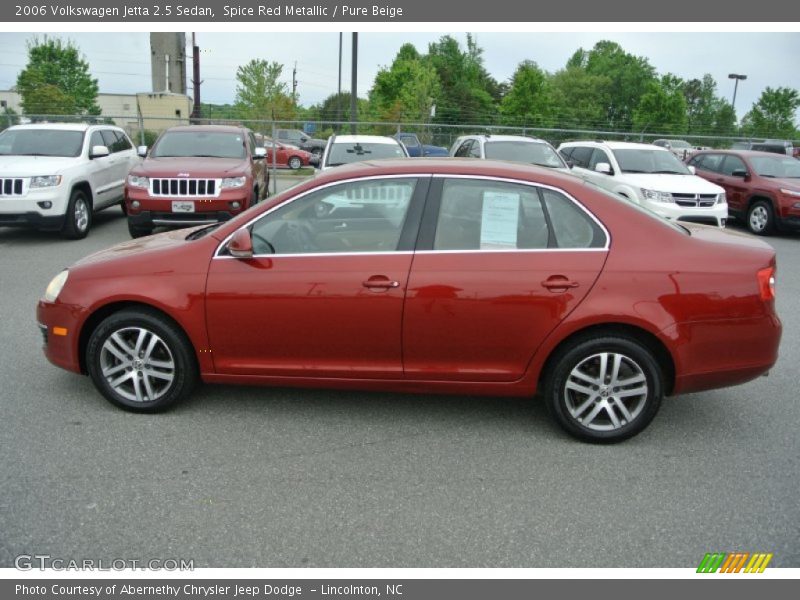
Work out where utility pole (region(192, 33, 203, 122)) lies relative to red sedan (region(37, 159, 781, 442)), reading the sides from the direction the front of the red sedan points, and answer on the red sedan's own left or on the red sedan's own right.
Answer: on the red sedan's own right

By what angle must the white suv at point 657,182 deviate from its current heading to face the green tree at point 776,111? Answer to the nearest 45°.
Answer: approximately 135° to its left

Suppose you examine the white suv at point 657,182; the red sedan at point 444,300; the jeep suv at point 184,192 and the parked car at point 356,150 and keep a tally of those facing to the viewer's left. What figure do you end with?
1

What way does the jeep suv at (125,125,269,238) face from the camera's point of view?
toward the camera

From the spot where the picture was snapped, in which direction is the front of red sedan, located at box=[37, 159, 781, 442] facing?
facing to the left of the viewer

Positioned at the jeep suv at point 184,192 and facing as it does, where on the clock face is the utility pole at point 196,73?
The utility pole is roughly at 6 o'clock from the jeep suv.

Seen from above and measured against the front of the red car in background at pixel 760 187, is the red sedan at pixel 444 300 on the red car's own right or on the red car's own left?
on the red car's own right

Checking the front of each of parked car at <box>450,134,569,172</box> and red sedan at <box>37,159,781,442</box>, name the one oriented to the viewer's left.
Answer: the red sedan

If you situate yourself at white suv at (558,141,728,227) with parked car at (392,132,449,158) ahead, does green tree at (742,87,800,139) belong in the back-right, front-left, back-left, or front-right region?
front-right

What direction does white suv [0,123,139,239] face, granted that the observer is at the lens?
facing the viewer and to the left of the viewer

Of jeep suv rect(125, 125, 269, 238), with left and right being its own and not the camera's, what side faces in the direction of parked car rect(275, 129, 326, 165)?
back

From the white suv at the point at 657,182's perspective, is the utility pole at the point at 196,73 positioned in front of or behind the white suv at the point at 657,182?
behind
